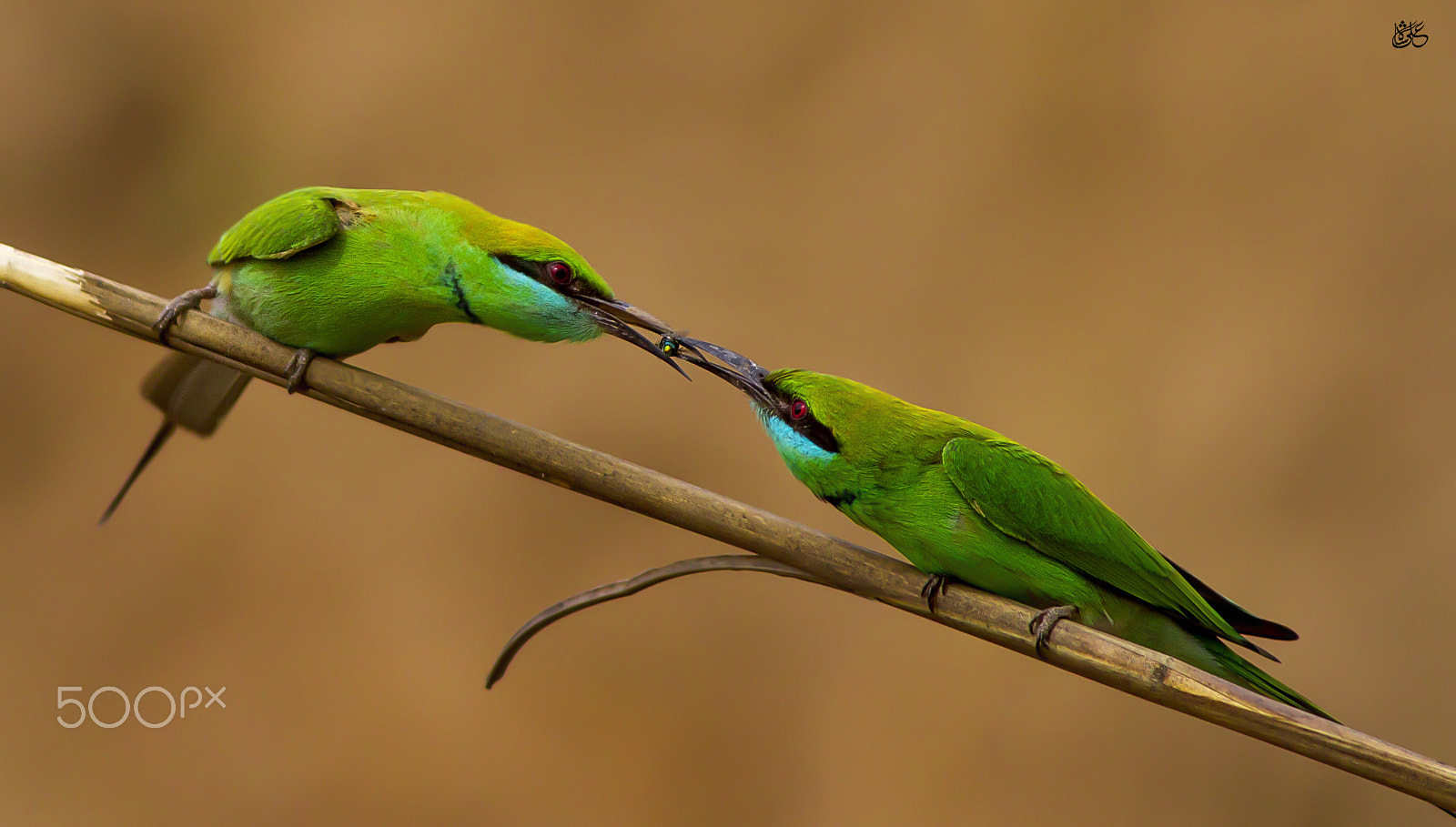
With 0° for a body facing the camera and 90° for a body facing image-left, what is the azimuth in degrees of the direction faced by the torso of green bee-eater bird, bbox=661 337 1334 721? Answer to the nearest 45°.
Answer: approximately 90°

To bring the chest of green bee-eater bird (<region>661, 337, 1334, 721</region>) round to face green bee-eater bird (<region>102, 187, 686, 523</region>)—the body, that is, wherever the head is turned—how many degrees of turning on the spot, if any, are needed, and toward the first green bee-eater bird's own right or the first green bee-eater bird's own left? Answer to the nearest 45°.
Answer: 0° — it already faces it
